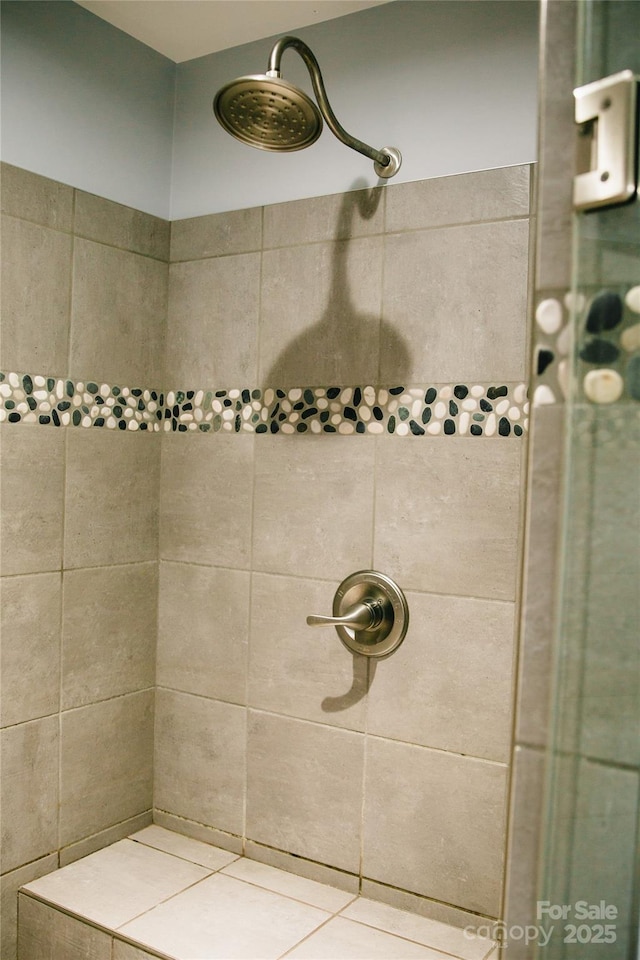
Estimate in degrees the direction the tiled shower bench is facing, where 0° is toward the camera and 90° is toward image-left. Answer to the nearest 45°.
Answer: approximately 45°

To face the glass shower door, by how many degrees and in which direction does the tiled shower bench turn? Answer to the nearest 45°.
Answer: approximately 45° to its left
